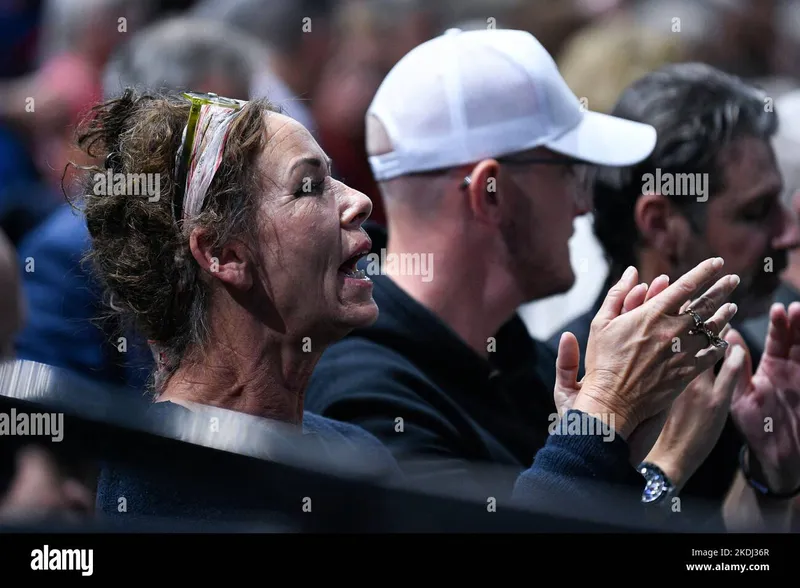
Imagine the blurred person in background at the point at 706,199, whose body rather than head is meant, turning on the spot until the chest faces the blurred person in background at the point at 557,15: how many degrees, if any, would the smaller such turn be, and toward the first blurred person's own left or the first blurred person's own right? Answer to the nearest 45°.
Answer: approximately 90° to the first blurred person's own left

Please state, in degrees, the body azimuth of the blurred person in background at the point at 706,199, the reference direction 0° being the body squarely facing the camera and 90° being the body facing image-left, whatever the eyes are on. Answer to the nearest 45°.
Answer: approximately 270°

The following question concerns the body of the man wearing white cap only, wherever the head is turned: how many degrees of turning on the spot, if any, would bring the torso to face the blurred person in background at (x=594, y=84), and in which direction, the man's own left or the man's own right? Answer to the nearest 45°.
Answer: approximately 45° to the man's own left

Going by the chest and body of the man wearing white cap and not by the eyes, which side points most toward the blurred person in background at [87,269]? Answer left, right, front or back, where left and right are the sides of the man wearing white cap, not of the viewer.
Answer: back

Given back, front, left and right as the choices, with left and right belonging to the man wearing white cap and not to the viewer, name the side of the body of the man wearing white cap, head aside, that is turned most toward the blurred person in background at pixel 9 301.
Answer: back

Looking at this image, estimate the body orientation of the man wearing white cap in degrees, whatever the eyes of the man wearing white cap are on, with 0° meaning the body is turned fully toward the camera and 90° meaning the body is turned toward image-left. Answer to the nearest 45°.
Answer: approximately 270°

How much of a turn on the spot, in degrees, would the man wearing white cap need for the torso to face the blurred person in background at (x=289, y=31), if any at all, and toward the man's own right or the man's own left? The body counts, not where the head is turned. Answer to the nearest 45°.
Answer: approximately 90° to the man's own left

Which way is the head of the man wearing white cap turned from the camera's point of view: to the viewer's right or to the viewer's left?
to the viewer's right

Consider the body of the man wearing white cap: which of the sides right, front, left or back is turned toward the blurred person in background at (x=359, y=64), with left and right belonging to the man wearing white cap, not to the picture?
left
